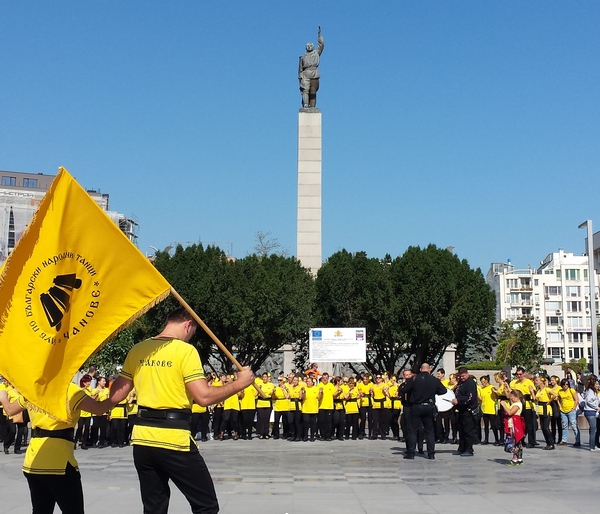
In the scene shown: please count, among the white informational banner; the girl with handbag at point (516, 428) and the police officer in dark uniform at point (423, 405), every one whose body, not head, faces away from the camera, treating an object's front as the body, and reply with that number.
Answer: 1

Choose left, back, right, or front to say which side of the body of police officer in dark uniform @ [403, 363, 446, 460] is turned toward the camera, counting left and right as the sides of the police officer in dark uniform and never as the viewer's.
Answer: back

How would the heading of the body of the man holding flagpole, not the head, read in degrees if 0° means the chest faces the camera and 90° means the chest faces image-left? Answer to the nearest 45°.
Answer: approximately 225°

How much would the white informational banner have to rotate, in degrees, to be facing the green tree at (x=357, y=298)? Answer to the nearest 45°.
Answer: approximately 180°

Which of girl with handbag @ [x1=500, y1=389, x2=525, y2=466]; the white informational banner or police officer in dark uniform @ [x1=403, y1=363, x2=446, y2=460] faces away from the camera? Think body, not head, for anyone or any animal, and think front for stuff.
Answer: the police officer in dark uniform

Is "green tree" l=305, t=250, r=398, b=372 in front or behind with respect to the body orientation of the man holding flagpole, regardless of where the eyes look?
in front
